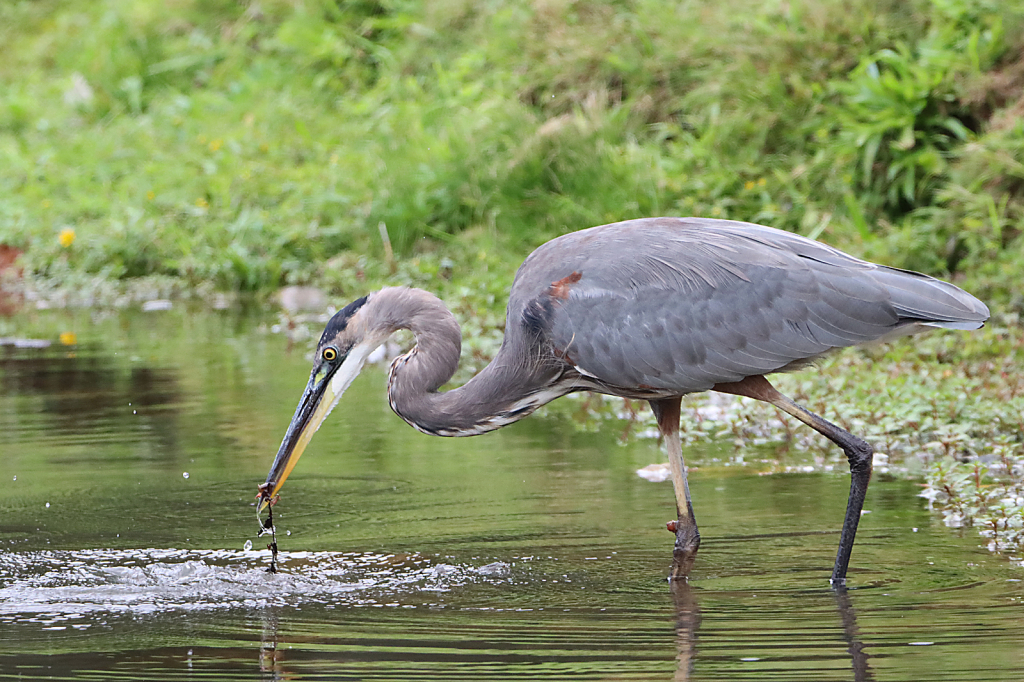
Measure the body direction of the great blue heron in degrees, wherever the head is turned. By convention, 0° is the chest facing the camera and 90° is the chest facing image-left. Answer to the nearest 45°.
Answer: approximately 90°
